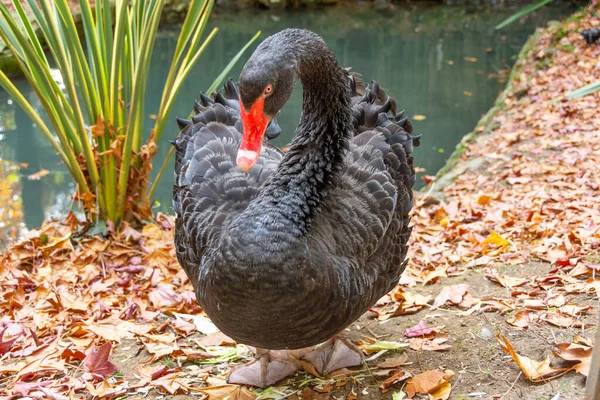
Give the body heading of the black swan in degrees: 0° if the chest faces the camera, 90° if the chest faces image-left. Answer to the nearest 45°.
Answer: approximately 0°

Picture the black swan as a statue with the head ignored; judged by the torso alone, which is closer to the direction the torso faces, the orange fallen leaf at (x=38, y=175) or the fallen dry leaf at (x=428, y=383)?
the fallen dry leaf

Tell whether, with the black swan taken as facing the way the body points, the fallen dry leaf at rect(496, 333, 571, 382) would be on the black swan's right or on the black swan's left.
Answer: on the black swan's left

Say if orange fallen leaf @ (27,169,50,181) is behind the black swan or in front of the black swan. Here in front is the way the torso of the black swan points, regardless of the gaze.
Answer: behind

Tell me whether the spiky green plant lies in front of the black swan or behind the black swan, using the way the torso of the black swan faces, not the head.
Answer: behind

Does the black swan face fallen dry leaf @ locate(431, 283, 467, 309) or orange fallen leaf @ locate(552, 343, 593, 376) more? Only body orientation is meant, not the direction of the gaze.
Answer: the orange fallen leaf

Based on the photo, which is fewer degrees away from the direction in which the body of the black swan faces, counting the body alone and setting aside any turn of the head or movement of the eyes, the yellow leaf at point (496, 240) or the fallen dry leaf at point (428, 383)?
the fallen dry leaf

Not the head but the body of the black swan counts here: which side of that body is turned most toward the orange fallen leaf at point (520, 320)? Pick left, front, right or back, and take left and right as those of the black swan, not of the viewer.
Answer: left

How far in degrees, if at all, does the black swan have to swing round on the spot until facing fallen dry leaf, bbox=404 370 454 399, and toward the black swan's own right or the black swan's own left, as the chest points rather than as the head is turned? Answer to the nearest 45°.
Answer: approximately 90° to the black swan's own left

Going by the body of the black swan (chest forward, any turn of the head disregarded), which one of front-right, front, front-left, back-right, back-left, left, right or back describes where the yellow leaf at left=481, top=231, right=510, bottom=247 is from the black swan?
back-left
